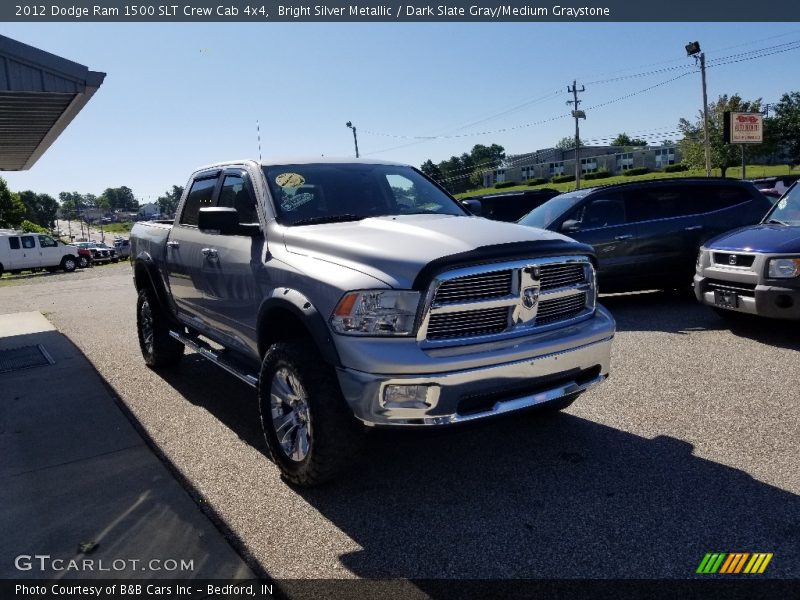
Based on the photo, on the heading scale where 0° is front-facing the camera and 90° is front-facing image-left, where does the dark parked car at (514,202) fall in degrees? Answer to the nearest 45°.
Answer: approximately 45°

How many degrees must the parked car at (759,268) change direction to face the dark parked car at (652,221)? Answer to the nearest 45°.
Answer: approximately 90° to its right

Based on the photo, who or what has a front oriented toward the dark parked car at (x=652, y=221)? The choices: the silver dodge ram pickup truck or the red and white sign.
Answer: the red and white sign

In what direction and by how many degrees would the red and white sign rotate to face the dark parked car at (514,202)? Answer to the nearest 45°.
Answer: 0° — it already faces it

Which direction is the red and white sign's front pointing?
toward the camera

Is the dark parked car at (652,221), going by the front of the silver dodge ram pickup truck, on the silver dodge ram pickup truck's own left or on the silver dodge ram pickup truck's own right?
on the silver dodge ram pickup truck's own left

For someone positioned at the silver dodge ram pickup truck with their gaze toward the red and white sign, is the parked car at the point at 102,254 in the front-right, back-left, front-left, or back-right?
front-left

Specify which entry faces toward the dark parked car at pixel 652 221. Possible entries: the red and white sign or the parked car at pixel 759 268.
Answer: the red and white sign

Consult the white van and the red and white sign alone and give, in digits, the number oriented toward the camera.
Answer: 1

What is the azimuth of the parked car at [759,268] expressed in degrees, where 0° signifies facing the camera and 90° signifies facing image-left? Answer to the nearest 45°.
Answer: approximately 45°

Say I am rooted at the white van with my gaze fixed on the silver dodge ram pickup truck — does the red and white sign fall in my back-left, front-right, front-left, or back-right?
front-left

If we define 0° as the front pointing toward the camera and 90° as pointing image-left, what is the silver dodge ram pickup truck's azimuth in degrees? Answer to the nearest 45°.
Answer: approximately 315°
